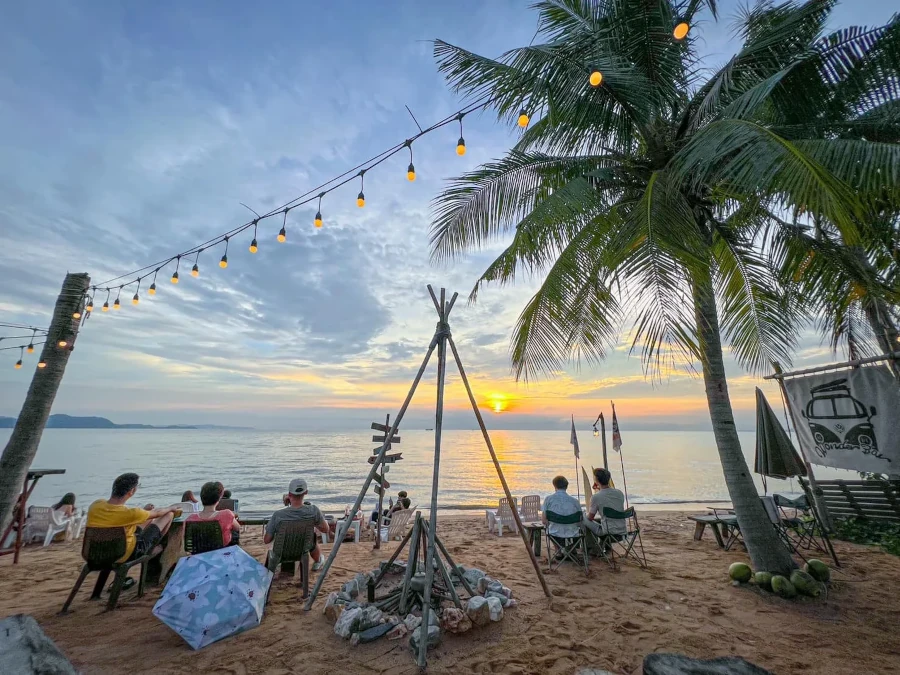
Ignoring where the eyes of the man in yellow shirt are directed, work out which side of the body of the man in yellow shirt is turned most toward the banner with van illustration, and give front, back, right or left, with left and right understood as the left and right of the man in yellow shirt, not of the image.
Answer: right

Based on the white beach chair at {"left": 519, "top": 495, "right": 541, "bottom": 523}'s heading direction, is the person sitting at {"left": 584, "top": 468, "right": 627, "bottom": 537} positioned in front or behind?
behind

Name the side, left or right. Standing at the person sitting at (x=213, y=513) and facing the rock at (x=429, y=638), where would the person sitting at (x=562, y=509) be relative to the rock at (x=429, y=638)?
left

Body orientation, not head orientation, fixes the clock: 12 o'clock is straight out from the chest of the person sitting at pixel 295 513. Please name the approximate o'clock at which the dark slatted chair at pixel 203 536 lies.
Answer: The dark slatted chair is roughly at 9 o'clock from the person sitting.

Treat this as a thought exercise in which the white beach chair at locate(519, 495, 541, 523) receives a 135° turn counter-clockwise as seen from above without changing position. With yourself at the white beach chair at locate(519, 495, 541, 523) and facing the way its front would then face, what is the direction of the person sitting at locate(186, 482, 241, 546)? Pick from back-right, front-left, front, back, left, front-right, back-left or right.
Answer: front

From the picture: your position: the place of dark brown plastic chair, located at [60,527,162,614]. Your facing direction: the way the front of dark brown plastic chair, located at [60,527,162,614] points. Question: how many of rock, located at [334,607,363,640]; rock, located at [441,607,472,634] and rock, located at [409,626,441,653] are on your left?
0

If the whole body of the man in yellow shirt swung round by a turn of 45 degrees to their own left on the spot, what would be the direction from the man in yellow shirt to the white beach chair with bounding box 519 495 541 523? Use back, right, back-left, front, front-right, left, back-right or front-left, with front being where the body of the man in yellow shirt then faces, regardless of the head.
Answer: right

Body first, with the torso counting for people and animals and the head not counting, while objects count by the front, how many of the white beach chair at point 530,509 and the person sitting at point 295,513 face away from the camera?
2

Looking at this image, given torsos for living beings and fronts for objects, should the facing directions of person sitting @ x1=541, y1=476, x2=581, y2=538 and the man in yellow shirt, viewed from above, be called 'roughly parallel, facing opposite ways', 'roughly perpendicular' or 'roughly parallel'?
roughly parallel

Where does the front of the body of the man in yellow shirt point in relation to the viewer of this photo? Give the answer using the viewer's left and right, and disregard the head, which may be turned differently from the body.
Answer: facing away from the viewer and to the right of the viewer

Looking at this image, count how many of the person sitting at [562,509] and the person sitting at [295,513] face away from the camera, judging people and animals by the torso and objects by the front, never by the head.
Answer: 2

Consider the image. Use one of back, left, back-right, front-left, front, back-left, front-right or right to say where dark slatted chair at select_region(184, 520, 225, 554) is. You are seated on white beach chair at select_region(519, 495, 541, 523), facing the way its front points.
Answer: back-left

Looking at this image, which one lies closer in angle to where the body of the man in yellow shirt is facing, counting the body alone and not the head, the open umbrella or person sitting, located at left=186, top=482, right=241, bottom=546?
the person sitting

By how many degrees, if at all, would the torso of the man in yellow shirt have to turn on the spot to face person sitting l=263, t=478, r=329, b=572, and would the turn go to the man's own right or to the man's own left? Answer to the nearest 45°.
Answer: approximately 45° to the man's own right

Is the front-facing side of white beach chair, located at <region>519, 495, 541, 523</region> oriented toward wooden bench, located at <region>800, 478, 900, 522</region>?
no

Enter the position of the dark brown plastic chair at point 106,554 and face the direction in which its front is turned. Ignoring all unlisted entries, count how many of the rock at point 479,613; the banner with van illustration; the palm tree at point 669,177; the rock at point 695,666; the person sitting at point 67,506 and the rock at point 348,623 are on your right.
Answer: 5

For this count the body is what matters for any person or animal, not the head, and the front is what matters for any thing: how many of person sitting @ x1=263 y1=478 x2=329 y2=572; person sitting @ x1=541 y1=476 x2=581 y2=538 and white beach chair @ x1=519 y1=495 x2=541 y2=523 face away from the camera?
3

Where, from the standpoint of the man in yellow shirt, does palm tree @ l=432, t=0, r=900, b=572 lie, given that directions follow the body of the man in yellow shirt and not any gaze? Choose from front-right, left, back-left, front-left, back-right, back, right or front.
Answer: right

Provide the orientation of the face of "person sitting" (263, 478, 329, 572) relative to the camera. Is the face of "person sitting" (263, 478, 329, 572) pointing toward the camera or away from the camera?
away from the camera

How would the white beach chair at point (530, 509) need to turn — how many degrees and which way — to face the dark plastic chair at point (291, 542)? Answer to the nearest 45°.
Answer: approximately 135° to its left

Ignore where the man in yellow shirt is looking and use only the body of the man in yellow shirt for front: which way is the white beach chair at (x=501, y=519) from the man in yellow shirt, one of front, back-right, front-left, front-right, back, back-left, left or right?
front-right

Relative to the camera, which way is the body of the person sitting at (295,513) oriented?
away from the camera
